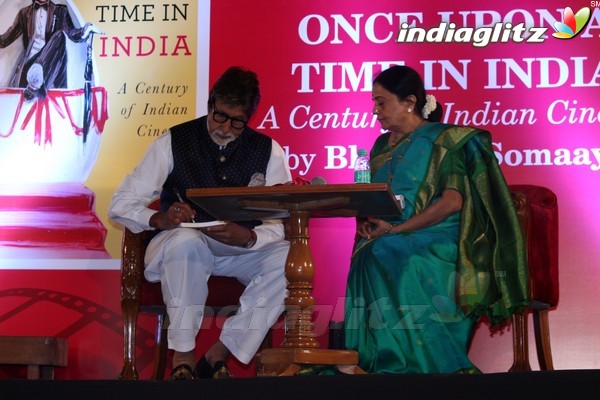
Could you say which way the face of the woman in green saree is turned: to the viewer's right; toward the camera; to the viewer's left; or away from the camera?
to the viewer's left

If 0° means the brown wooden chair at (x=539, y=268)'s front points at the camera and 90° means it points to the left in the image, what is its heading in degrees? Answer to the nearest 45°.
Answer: approximately 135°

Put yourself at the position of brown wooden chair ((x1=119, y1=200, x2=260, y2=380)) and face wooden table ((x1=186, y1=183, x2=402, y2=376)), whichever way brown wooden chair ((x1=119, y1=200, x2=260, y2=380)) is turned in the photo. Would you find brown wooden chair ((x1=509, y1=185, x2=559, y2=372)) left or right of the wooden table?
left

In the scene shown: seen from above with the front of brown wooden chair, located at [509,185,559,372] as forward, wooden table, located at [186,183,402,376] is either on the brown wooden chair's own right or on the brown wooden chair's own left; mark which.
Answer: on the brown wooden chair's own left
